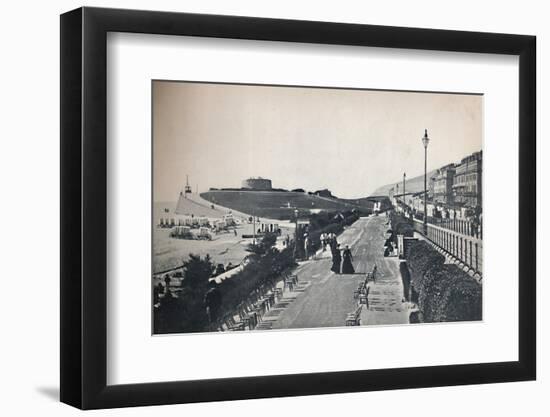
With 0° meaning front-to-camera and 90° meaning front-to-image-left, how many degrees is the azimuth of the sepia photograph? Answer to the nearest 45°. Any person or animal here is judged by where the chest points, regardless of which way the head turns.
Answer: approximately 315°

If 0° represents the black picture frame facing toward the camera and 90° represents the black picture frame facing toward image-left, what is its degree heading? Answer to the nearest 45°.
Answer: approximately 315°
